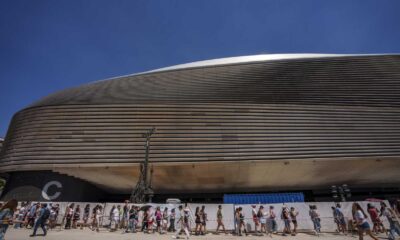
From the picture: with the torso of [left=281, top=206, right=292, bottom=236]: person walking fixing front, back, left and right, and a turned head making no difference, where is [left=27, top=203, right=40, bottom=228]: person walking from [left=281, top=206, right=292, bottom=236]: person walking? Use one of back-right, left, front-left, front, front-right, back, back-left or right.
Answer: front

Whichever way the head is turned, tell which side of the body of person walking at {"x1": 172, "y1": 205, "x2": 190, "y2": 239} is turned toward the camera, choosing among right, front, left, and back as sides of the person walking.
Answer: left

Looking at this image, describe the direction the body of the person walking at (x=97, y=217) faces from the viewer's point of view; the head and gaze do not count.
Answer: to the viewer's right

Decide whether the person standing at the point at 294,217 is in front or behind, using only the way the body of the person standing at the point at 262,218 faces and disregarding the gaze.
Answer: behind

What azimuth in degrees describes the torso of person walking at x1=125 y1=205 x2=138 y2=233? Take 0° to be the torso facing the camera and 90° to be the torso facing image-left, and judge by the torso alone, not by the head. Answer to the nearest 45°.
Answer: approximately 270°

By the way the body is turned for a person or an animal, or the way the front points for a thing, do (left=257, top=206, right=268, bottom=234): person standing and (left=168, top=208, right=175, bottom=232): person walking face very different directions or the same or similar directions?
same or similar directions

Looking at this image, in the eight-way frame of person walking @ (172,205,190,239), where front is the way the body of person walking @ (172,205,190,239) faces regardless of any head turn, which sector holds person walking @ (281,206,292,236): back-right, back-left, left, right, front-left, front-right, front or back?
back

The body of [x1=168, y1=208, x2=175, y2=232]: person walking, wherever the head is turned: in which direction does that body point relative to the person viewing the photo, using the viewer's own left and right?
facing to the left of the viewer

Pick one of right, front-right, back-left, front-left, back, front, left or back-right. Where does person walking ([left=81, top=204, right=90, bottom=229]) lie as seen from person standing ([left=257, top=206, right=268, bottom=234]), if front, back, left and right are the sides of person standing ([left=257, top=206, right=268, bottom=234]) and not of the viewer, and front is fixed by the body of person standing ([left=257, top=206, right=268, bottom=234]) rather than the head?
front
